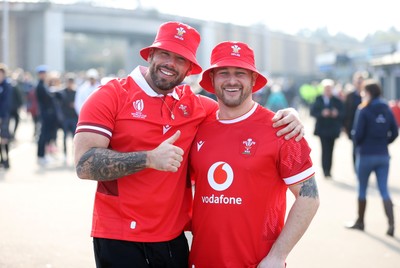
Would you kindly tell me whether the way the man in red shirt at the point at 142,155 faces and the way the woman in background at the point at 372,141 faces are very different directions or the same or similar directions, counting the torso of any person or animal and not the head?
very different directions

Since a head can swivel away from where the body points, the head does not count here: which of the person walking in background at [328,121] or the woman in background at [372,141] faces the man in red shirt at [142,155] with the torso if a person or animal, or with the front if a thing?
the person walking in background

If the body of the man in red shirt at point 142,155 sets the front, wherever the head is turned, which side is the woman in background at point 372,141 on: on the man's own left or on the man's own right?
on the man's own left

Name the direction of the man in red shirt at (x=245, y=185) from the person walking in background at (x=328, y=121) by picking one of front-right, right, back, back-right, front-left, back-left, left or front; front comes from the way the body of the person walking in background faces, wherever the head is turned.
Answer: front

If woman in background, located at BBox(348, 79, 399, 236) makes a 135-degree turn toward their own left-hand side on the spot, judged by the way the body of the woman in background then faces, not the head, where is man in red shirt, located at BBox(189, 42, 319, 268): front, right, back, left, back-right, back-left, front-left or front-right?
front

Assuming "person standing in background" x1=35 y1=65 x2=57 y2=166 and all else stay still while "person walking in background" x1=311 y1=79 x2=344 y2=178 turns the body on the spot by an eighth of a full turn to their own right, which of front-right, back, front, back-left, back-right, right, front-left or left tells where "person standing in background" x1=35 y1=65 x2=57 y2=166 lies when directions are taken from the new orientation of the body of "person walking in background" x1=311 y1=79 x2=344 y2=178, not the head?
front-right

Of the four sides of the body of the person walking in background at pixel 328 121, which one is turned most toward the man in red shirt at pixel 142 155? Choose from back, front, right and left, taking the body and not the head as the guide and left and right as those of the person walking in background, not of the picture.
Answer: front

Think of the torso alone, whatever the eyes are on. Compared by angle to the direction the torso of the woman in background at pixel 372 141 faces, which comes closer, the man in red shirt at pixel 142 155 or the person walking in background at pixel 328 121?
the person walking in background

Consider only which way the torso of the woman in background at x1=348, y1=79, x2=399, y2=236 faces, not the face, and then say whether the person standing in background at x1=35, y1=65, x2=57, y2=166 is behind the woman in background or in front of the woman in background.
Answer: in front

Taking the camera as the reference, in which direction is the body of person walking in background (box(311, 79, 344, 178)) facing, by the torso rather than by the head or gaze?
toward the camera

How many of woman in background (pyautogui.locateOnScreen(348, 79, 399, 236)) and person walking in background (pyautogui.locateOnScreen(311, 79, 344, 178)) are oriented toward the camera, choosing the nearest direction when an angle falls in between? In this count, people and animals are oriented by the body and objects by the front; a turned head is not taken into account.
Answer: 1
